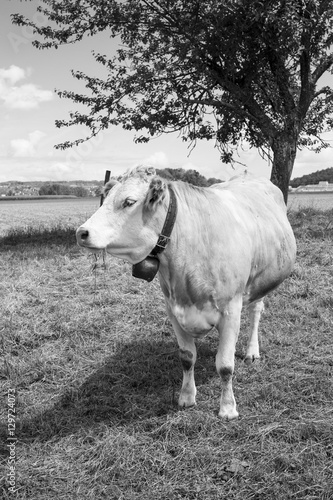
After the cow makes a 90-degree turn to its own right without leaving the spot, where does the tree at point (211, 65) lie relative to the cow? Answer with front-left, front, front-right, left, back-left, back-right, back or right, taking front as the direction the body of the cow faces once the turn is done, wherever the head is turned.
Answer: front-right

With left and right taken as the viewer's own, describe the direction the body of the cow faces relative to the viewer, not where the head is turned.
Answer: facing the viewer and to the left of the viewer
